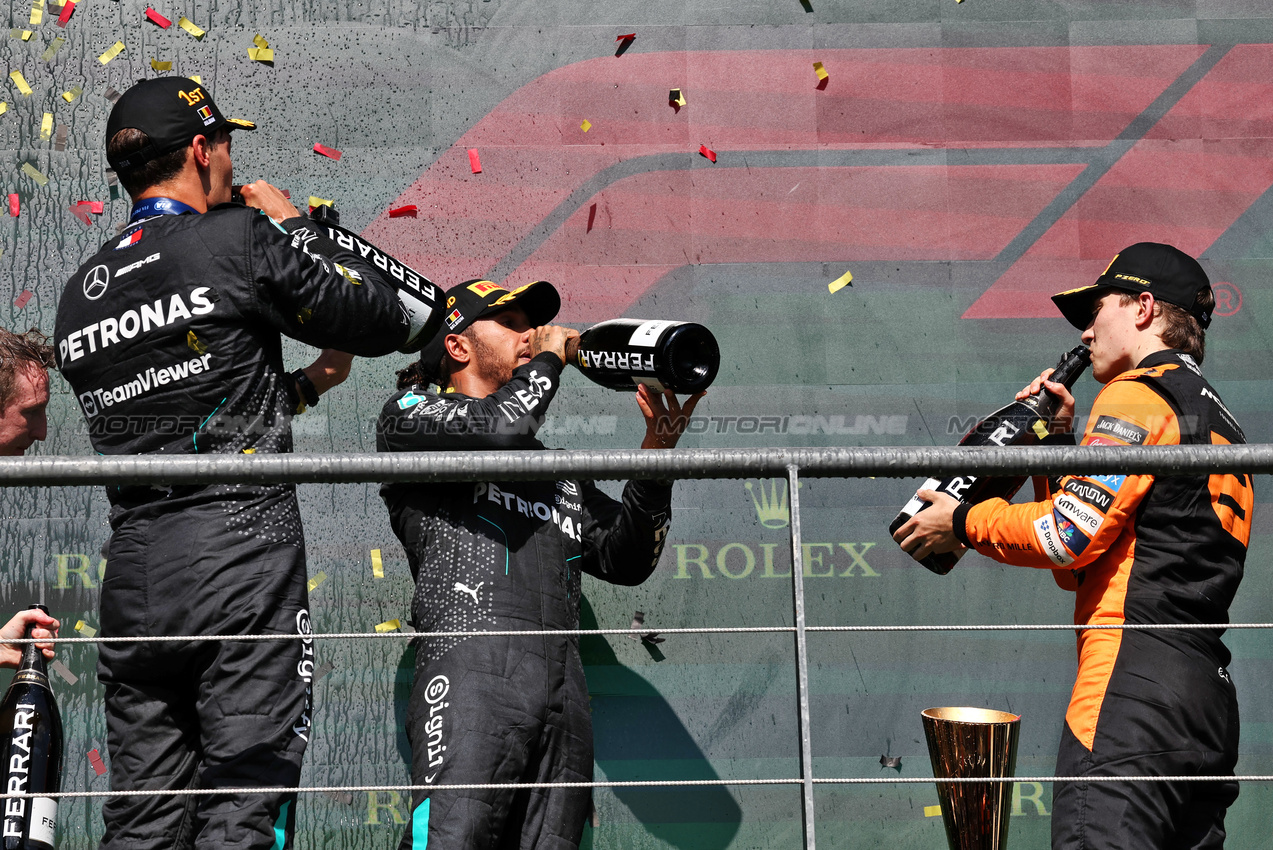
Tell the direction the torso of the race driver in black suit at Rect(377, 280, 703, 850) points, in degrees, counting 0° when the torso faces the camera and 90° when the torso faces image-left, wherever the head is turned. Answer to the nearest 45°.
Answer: approximately 315°

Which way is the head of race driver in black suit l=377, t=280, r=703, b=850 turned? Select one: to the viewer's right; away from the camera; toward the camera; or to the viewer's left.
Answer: to the viewer's right

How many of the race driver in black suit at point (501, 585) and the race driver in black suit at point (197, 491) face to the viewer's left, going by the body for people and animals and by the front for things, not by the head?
0

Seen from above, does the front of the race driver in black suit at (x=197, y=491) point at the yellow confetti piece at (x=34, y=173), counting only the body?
no

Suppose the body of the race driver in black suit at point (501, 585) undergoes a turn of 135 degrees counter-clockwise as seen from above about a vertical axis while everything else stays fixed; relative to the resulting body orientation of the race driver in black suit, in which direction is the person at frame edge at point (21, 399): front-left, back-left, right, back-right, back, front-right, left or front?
left

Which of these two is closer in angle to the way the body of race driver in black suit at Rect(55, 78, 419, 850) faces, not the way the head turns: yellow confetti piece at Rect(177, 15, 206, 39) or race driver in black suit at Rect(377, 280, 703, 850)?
the race driver in black suit

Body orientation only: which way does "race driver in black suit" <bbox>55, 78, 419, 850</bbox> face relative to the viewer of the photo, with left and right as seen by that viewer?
facing away from the viewer and to the right of the viewer

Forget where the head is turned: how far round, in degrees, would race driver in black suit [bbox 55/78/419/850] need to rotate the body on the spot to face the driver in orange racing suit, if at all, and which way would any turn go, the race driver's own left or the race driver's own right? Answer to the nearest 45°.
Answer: approximately 45° to the race driver's own right

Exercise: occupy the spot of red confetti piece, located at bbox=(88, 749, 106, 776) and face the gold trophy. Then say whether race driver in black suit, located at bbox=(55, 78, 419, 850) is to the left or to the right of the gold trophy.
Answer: right

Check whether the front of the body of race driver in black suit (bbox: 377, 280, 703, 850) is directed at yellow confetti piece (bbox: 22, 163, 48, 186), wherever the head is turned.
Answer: no

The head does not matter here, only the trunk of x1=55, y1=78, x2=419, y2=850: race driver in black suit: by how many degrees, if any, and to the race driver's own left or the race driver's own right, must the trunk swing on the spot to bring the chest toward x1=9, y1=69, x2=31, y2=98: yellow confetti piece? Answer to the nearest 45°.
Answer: approximately 45° to the race driver's own left

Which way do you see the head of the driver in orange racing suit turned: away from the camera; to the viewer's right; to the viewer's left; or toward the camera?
to the viewer's left

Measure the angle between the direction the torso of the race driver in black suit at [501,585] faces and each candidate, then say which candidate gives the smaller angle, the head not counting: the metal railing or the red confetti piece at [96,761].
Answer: the metal railing

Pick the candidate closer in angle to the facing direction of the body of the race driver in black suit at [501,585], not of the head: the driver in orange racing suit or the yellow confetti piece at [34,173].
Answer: the driver in orange racing suit

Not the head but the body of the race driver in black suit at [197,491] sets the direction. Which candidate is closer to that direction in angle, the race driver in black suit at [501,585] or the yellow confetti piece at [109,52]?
the race driver in black suit

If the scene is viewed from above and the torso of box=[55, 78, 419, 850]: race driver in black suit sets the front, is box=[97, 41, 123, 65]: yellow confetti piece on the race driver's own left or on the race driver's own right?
on the race driver's own left
